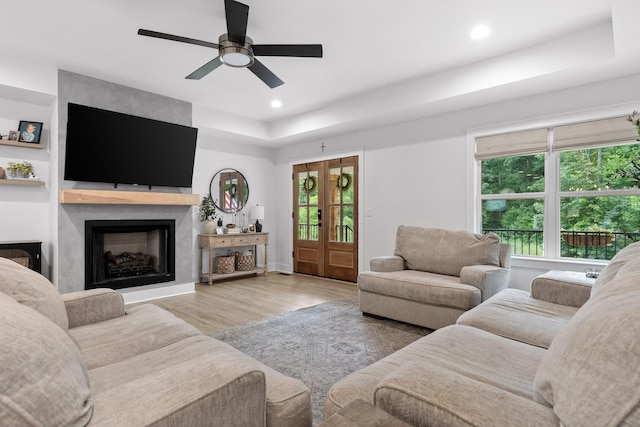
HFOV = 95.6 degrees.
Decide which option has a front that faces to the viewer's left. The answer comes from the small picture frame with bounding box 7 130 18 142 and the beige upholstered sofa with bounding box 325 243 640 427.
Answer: the beige upholstered sofa

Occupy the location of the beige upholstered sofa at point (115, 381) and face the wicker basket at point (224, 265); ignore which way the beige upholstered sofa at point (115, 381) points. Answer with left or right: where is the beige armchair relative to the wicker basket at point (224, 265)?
right

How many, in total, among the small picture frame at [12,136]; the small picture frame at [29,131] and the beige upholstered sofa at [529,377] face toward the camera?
2

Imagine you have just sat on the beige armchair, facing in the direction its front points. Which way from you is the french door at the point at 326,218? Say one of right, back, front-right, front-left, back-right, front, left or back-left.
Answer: right

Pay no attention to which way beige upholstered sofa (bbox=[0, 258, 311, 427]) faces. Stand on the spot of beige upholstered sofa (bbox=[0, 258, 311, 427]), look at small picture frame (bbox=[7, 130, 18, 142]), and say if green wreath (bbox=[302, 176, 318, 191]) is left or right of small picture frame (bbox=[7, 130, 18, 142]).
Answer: right

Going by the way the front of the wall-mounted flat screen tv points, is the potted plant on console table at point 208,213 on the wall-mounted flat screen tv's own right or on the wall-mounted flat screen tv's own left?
on the wall-mounted flat screen tv's own left

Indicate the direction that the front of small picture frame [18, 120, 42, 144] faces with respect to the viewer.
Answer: facing the viewer

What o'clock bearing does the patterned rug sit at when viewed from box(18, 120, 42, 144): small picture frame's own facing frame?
The patterned rug is roughly at 11 o'clock from the small picture frame.

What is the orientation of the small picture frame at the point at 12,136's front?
toward the camera

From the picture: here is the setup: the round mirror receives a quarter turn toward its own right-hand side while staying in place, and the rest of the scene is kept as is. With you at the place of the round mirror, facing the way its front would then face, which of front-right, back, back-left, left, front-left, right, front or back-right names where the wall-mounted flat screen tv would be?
front

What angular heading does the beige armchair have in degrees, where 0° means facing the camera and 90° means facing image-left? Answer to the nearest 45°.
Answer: approximately 45°

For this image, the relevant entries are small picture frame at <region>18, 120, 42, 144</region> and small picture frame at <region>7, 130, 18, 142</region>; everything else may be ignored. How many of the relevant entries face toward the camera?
2

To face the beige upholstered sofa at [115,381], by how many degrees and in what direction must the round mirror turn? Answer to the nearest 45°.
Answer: approximately 45° to its right

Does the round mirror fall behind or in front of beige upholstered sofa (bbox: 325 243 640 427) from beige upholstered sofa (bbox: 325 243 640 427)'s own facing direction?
in front

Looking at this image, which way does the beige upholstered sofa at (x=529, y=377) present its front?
to the viewer's left
